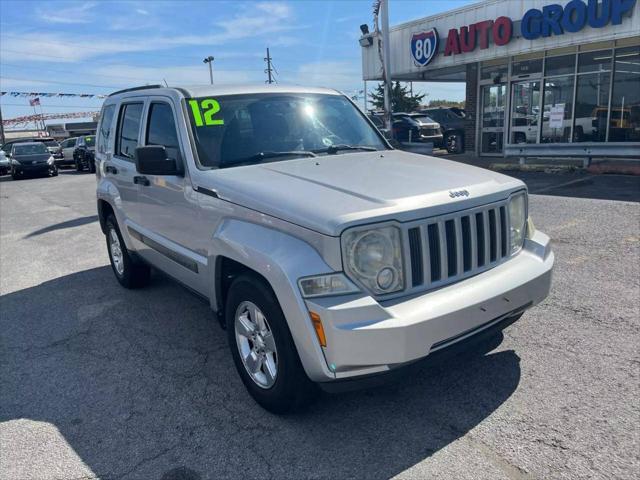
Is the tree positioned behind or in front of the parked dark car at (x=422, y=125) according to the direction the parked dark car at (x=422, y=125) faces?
behind

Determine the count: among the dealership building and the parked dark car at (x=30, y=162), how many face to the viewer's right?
0

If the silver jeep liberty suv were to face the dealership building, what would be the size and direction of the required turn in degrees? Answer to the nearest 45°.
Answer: approximately 90° to its left

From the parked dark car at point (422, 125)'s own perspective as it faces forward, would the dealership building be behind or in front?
in front

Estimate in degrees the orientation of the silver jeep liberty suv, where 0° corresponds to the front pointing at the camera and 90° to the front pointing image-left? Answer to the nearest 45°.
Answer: approximately 315°

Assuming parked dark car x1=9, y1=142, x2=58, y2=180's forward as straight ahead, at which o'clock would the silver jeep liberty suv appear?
The silver jeep liberty suv is roughly at 12 o'clock from the parked dark car.

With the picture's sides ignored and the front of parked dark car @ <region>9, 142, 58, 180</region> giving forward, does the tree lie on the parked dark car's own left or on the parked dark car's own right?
on the parked dark car's own left

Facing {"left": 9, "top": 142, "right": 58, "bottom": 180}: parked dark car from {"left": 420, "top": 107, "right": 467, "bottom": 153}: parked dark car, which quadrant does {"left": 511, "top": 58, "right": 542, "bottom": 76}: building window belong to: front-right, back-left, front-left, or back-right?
back-left

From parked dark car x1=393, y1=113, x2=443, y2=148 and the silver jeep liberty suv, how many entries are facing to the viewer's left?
0

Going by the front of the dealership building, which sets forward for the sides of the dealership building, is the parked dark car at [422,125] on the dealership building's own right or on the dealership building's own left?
on the dealership building's own right
